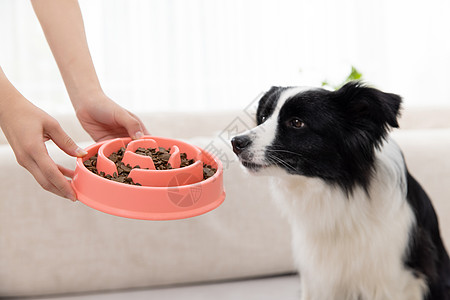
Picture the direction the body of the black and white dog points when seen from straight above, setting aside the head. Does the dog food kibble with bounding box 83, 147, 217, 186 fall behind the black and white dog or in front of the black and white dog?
in front

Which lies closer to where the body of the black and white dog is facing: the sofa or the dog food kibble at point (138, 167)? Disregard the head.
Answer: the dog food kibble

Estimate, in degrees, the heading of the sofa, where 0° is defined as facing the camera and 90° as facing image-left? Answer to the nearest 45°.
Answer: approximately 0°

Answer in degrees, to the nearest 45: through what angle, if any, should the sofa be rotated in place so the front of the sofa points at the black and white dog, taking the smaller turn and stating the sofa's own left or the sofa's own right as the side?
approximately 45° to the sofa's own left

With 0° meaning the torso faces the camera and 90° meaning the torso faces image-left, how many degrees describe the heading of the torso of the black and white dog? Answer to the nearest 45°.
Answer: approximately 45°
